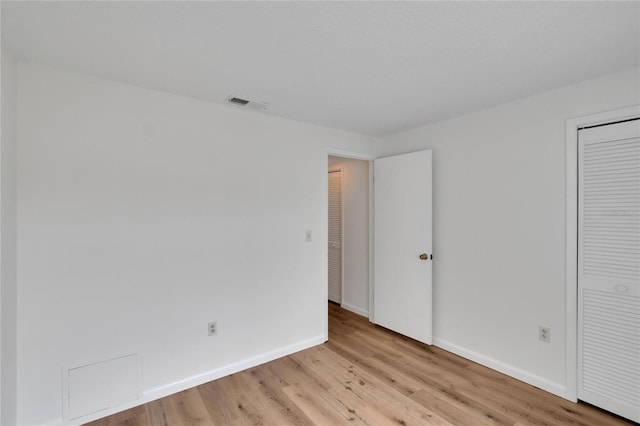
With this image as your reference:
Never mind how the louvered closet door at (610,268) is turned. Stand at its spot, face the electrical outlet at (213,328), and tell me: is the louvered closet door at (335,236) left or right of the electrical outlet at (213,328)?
right

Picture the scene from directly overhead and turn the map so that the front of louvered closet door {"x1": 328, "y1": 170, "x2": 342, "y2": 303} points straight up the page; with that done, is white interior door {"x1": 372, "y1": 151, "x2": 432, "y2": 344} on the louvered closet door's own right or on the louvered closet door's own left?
on the louvered closet door's own left

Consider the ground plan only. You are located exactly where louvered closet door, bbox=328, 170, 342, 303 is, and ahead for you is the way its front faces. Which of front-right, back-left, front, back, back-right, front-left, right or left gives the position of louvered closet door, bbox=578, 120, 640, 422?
left

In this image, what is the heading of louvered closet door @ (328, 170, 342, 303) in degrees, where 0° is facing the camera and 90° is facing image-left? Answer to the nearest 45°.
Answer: approximately 45°

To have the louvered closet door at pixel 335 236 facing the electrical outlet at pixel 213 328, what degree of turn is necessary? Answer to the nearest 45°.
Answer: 0° — it already faces it

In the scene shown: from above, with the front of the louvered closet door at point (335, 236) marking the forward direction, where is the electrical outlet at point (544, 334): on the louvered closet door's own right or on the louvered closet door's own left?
on the louvered closet door's own left

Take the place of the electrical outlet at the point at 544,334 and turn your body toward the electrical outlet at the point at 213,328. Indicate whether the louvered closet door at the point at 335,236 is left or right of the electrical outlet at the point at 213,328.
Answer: right
